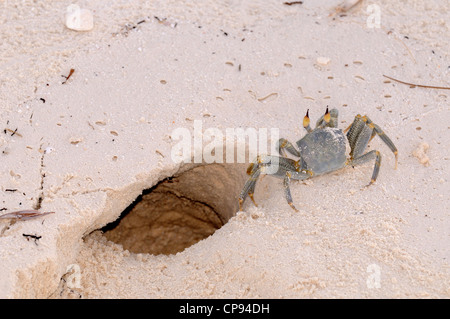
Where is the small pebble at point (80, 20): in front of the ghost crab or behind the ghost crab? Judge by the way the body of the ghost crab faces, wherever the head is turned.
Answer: in front

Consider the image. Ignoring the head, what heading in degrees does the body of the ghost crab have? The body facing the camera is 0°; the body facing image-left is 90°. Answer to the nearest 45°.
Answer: approximately 135°
